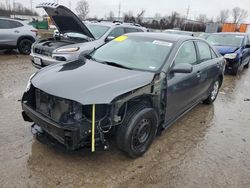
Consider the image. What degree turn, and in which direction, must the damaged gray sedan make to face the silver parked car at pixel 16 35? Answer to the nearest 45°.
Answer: approximately 90° to its right

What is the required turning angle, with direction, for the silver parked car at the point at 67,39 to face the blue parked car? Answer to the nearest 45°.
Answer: approximately 135° to its left

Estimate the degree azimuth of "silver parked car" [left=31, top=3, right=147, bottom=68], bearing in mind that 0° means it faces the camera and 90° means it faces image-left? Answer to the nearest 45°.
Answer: approximately 45°

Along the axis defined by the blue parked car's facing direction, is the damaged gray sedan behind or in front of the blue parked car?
in front

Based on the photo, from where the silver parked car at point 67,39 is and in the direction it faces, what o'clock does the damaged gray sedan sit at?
The damaged gray sedan is roughly at 10 o'clock from the silver parked car.

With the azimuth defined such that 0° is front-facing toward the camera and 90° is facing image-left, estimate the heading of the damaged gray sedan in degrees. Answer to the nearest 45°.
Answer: approximately 45°

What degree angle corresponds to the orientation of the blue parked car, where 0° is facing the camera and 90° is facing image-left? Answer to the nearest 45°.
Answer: approximately 45°

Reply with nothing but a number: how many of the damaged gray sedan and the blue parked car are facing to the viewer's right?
0

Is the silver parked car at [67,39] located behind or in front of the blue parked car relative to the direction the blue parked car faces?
in front

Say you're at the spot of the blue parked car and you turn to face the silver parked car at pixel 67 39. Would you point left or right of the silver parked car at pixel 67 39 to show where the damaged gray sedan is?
left

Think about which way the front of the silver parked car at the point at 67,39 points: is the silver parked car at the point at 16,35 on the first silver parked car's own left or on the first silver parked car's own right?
on the first silver parked car's own right
